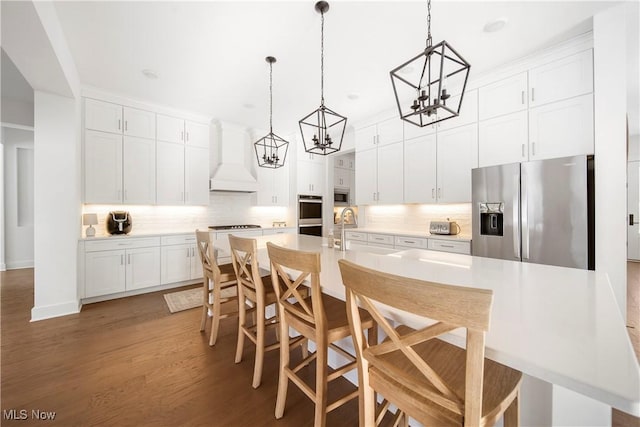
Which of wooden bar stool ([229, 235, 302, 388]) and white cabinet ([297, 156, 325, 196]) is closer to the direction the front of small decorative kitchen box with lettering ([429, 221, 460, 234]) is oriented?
the wooden bar stool

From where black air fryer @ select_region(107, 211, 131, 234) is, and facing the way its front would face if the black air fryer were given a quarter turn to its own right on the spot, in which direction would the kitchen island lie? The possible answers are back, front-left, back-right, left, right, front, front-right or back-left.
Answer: left

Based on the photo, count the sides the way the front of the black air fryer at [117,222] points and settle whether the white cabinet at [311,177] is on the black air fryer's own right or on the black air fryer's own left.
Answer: on the black air fryer's own left

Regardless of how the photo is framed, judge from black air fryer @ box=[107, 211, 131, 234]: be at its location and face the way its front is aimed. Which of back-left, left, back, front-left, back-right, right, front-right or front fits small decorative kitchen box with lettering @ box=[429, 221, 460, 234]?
front-left

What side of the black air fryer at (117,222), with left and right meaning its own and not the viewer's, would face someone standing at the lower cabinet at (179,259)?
left

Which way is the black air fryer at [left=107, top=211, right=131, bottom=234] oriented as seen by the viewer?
toward the camera

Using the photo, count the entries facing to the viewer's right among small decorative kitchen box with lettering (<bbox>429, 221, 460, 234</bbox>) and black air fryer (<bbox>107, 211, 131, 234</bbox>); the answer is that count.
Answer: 0

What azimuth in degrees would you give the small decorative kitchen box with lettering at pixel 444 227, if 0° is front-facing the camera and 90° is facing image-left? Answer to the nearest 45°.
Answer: approximately 45°

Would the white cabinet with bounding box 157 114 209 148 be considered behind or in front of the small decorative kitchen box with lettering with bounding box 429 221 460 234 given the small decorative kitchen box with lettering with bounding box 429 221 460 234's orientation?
in front

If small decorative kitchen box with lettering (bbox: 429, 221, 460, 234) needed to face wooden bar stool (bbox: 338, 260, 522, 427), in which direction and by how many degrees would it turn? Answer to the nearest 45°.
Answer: approximately 45° to its left

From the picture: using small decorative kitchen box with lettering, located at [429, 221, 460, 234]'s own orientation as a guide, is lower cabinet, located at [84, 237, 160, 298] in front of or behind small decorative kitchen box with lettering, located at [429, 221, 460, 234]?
in front

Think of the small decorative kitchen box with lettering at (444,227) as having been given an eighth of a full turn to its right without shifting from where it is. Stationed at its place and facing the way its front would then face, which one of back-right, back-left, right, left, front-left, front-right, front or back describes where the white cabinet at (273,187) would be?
front

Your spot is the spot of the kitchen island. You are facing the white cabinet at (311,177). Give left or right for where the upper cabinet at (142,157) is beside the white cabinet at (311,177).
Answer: left

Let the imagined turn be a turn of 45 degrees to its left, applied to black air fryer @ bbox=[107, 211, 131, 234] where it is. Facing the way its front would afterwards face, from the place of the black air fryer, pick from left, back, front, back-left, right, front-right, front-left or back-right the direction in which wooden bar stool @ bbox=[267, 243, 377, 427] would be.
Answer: front-right
